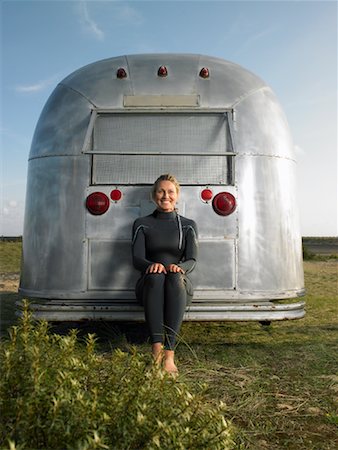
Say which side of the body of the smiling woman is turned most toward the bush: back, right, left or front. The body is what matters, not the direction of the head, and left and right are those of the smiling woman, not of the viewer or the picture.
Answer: front

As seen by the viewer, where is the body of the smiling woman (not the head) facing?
toward the camera

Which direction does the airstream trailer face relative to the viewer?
away from the camera

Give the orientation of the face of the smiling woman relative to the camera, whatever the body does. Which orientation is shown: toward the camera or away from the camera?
toward the camera

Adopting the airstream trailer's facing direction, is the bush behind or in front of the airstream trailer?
behind
